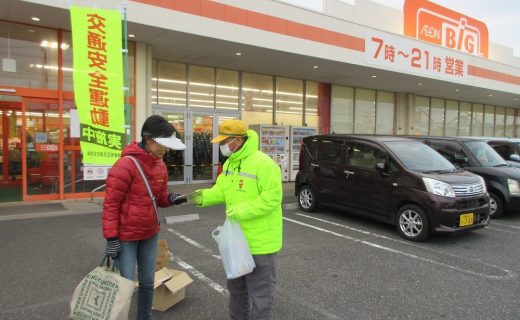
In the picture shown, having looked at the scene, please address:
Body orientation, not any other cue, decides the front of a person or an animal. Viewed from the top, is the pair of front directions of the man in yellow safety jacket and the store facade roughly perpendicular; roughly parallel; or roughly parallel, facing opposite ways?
roughly perpendicular

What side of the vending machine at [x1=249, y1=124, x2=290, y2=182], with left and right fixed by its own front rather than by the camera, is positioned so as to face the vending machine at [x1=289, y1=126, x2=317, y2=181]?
left

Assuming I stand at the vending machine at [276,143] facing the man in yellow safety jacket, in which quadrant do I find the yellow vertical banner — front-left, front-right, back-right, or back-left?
front-right

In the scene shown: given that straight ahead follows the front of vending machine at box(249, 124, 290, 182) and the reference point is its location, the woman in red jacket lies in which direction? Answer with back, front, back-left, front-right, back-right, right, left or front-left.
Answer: front-right

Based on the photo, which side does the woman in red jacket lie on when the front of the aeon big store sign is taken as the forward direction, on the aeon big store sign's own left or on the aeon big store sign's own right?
on the aeon big store sign's own right

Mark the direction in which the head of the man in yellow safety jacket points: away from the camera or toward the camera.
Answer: toward the camera

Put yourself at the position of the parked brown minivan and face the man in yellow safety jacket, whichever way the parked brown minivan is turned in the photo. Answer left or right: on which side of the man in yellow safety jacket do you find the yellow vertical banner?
right

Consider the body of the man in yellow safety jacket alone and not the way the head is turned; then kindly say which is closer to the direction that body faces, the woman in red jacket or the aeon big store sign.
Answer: the woman in red jacket

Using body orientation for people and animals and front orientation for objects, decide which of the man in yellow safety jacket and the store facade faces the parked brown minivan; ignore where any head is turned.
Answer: the store facade

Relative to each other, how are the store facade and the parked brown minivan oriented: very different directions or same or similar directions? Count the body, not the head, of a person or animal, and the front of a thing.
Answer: same or similar directions

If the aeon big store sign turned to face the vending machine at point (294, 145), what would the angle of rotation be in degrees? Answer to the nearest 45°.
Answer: approximately 90° to its right

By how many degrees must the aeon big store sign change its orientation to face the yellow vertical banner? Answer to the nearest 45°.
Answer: approximately 90° to its right

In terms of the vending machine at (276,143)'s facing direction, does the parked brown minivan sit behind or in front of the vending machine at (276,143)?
in front
